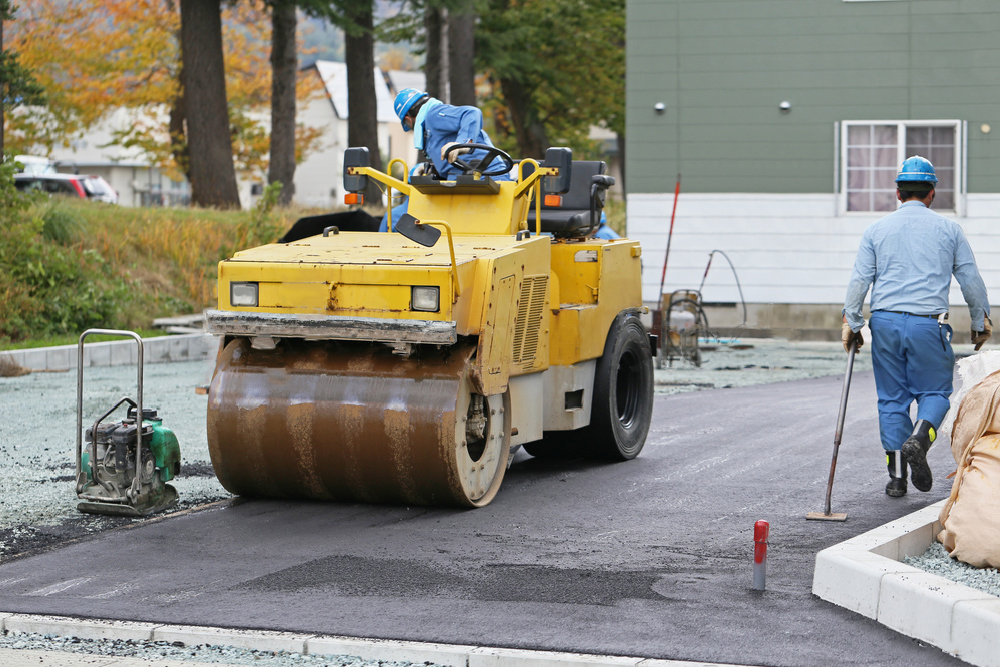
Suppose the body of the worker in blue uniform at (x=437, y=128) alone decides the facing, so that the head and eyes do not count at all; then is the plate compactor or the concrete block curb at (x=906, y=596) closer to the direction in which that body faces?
the plate compactor

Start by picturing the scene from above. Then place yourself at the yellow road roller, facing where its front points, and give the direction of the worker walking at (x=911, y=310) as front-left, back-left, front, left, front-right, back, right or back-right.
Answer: back-left

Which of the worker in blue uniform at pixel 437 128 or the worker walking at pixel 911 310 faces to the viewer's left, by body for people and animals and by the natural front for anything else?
the worker in blue uniform

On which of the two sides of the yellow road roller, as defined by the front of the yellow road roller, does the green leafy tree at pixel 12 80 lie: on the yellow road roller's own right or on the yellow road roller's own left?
on the yellow road roller's own right

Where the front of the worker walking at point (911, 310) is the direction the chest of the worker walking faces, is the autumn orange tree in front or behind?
in front

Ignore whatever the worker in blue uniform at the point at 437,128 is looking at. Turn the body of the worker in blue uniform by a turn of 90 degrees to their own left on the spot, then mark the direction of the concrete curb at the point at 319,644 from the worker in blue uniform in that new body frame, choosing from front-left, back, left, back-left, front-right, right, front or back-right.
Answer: front

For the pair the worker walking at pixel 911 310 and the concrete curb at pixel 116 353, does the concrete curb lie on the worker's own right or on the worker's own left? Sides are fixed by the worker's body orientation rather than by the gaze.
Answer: on the worker's own left

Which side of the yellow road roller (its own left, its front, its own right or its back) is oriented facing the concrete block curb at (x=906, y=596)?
left

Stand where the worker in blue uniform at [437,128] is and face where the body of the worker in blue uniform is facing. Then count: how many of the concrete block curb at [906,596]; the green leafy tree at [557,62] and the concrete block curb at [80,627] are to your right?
1

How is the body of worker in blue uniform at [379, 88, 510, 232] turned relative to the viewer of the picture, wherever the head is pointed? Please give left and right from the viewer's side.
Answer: facing to the left of the viewer

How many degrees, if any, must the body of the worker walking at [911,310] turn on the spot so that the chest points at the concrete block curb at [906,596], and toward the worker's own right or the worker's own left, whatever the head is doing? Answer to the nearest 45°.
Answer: approximately 180°

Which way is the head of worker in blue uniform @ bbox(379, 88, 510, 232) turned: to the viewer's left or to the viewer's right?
to the viewer's left

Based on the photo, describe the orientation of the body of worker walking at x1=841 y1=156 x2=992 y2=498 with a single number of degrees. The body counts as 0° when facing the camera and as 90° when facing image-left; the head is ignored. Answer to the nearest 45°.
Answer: approximately 180°
